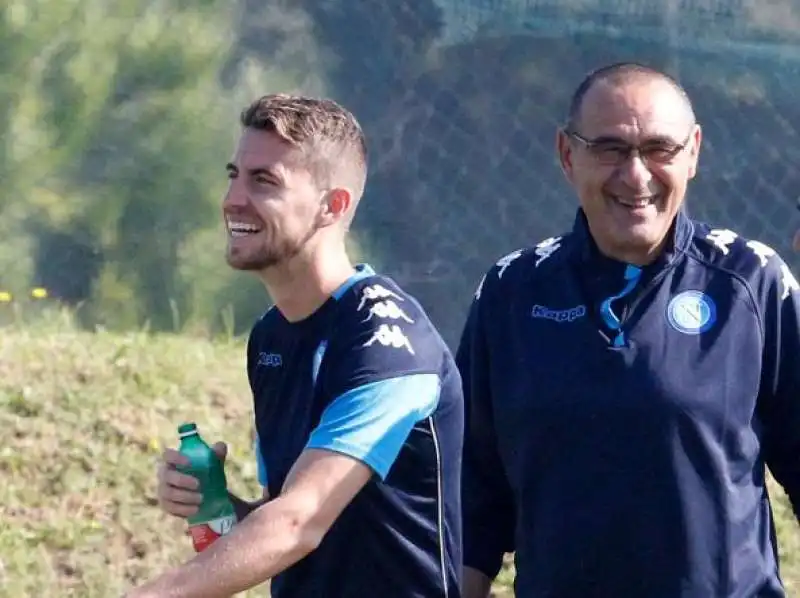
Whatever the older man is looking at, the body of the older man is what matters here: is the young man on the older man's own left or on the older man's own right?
on the older man's own right

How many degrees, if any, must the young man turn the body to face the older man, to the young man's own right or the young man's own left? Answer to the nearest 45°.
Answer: approximately 135° to the young man's own left

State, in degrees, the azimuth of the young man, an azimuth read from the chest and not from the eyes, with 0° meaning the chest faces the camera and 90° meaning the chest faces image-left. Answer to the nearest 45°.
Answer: approximately 45°

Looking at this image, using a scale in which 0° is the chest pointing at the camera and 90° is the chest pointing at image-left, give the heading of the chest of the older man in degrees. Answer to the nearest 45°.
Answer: approximately 0°
